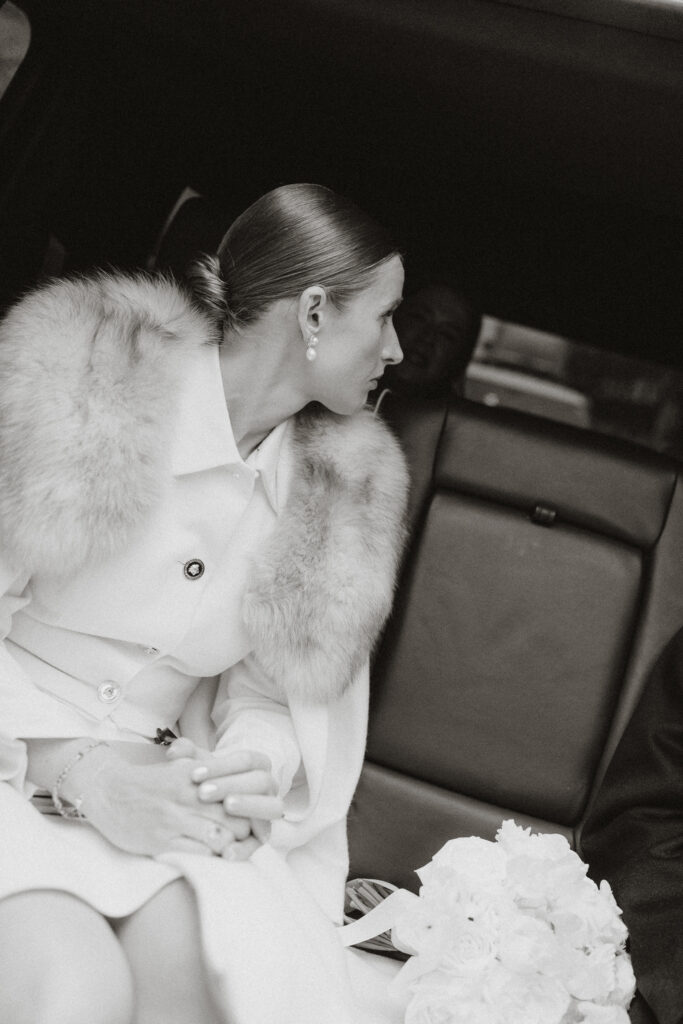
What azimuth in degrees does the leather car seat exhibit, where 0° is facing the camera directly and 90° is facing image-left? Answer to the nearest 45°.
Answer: approximately 0°

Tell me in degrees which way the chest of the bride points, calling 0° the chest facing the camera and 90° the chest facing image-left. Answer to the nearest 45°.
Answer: approximately 0°
